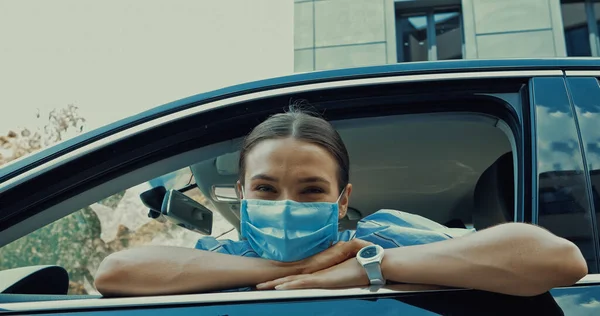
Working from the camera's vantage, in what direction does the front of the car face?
facing to the left of the viewer
